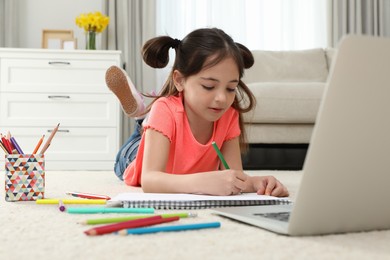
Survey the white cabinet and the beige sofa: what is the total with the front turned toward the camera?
2

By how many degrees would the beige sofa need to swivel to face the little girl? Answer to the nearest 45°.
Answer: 0° — it already faces them

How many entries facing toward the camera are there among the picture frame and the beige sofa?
2

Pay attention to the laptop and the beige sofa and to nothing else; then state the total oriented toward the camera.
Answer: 1

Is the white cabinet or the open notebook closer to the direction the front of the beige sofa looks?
the open notebook

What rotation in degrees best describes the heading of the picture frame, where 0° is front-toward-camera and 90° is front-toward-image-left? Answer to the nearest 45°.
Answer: approximately 0°

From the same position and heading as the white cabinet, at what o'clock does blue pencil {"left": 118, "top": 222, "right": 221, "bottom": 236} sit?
The blue pencil is roughly at 12 o'clock from the white cabinet.

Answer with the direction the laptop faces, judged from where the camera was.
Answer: facing away from the viewer and to the left of the viewer

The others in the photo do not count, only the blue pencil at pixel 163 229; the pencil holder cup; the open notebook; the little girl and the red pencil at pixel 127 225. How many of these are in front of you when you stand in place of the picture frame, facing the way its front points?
5

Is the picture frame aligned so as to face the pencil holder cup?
yes

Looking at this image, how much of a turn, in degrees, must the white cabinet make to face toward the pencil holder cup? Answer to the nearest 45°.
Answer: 0° — it already faces it
